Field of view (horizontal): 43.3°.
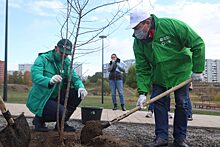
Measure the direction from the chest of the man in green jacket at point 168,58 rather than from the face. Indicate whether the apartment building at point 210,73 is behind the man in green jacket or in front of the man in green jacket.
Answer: behind

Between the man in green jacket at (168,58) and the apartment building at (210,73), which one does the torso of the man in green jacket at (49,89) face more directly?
the man in green jacket at (168,58)

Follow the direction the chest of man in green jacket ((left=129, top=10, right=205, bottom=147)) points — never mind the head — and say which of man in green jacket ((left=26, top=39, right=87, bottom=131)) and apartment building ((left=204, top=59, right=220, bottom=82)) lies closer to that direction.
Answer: the man in green jacket ((left=26, top=39, right=87, bottom=131))

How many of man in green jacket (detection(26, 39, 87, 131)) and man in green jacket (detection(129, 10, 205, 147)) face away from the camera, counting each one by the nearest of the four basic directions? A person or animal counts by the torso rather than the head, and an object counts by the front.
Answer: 0

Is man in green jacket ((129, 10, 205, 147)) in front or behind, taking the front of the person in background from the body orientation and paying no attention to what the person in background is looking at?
in front

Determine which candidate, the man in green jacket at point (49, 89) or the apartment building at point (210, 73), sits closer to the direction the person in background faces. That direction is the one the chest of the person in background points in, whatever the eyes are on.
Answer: the man in green jacket

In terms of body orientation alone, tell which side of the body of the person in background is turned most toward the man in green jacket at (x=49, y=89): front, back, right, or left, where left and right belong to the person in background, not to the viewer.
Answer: front

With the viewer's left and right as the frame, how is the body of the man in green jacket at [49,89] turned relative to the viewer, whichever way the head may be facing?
facing the viewer and to the right of the viewer

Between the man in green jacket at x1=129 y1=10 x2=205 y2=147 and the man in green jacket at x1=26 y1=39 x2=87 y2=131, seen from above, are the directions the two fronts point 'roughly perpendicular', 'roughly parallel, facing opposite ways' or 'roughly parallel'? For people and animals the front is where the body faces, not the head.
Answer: roughly perpendicular

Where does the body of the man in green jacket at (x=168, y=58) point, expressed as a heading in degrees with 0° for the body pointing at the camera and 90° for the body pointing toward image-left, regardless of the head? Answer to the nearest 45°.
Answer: approximately 45°

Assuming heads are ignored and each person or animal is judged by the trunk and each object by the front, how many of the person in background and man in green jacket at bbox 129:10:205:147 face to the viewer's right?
0

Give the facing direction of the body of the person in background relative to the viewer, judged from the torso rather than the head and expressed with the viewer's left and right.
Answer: facing the viewer
